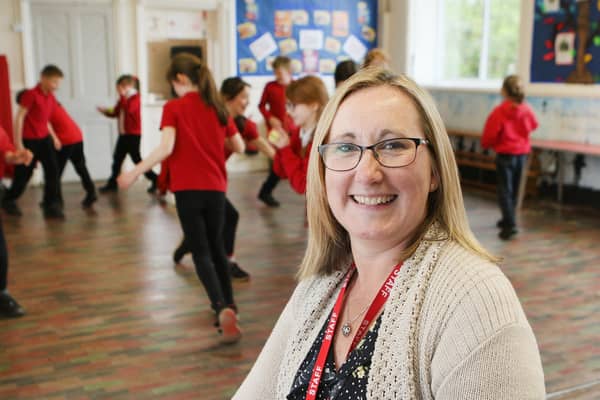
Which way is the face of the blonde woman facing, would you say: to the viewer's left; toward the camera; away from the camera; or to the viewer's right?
toward the camera

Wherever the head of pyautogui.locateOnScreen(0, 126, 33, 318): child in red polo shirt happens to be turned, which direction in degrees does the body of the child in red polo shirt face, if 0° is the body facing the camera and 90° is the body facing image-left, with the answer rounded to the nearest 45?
approximately 270°

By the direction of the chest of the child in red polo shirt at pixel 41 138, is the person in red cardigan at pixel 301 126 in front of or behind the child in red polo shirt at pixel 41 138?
in front

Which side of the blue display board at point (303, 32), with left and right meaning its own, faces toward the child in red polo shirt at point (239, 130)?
front

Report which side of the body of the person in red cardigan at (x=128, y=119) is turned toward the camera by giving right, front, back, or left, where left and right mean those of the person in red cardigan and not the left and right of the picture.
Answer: left

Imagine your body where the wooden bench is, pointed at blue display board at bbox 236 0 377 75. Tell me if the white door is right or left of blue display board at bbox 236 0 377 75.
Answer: left

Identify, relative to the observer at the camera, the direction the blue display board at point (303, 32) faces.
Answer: facing the viewer

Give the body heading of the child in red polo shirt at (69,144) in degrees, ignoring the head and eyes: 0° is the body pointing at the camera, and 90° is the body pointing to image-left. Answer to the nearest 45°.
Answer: approximately 90°

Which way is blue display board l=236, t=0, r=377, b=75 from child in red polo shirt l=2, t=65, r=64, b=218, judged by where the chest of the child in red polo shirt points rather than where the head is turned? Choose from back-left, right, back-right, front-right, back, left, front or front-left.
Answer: left

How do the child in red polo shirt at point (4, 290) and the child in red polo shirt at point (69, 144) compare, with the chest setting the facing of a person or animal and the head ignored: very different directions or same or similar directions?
very different directions

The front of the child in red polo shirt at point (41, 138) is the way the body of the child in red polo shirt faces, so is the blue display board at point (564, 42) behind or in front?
in front

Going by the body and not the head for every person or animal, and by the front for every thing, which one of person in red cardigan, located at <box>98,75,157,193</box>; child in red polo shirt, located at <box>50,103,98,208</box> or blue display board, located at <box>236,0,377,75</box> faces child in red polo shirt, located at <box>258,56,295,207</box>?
the blue display board
